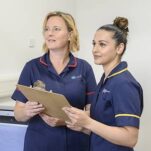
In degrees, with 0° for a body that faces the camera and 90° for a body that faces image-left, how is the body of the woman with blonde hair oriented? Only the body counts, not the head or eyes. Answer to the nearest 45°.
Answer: approximately 0°
